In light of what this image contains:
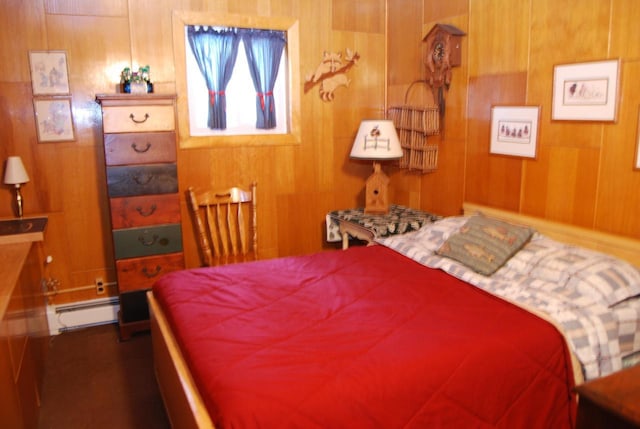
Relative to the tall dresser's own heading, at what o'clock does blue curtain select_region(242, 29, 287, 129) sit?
The blue curtain is roughly at 8 o'clock from the tall dresser.

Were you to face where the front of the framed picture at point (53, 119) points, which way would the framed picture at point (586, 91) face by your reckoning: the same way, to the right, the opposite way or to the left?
to the right

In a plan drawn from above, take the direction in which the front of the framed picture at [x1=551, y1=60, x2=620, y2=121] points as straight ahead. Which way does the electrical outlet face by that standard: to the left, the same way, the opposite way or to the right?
to the left

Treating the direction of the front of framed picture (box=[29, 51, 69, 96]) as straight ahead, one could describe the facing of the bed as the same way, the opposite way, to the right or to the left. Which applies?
to the right

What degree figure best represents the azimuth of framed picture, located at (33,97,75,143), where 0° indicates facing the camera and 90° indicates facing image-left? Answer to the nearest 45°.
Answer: approximately 0°

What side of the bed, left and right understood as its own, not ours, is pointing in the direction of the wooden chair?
right

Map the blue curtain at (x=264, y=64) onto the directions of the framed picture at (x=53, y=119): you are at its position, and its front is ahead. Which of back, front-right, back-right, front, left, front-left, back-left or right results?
left

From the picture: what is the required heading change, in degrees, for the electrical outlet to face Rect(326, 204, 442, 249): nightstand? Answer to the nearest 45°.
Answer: approximately 45° to its left

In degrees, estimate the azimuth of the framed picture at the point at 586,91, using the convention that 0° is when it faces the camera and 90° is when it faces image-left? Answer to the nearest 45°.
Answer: approximately 45°

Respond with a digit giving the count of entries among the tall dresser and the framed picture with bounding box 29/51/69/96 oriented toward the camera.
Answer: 2

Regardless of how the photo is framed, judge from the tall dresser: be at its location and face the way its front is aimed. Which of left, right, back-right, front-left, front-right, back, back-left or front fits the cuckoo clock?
left

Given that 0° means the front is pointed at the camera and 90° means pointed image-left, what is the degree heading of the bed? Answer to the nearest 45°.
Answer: approximately 45°

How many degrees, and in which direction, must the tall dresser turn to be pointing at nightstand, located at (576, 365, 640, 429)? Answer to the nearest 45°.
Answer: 0° — it already faces it

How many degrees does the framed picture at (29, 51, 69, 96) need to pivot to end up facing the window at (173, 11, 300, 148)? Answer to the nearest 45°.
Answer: approximately 90° to its left

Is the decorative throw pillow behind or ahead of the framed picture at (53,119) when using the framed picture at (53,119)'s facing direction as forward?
ahead
